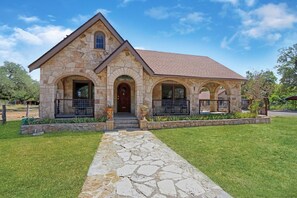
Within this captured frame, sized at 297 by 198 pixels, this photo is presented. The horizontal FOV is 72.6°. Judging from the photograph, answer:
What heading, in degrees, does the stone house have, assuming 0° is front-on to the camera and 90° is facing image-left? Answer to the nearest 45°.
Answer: approximately 0°

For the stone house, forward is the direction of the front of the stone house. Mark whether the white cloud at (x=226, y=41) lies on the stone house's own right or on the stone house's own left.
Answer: on the stone house's own left

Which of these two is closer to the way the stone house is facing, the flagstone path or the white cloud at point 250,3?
the flagstone path

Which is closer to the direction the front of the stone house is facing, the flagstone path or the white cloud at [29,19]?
the flagstone path

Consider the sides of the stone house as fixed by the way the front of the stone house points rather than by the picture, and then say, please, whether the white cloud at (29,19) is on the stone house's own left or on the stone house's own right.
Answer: on the stone house's own right

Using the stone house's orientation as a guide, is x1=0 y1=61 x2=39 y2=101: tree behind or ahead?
behind

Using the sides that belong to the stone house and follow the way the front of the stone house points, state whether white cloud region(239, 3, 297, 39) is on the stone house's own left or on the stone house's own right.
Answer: on the stone house's own left
